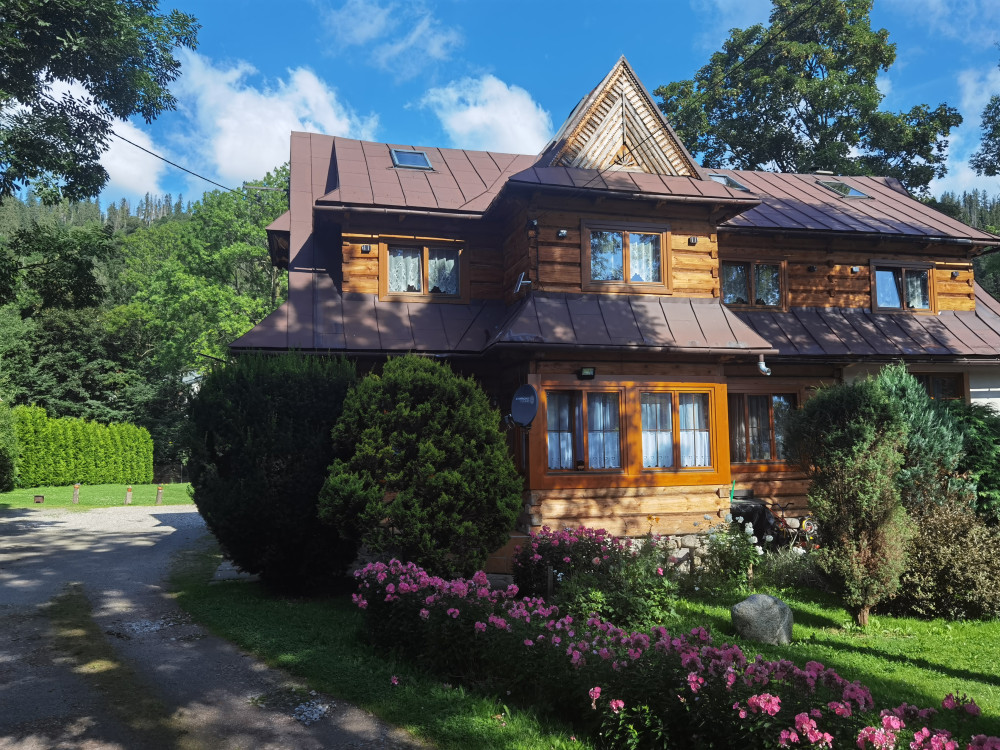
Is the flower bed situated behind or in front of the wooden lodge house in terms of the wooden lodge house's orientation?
in front

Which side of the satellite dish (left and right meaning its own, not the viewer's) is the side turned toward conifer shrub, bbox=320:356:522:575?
front

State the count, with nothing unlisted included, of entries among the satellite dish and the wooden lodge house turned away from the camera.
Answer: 0

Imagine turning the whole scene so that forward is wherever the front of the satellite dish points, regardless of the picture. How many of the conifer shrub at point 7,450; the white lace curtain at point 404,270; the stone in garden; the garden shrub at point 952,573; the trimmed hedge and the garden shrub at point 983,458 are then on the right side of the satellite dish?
3

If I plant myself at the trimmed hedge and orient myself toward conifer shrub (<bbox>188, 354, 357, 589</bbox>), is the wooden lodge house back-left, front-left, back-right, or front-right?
front-left

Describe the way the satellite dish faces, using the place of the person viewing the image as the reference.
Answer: facing the viewer and to the left of the viewer

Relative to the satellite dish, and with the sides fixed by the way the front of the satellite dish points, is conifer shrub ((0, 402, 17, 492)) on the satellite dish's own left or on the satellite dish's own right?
on the satellite dish's own right

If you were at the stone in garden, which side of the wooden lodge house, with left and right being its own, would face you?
front

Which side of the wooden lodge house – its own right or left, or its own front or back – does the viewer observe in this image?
front

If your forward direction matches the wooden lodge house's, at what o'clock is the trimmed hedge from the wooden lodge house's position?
The trimmed hedge is roughly at 4 o'clock from the wooden lodge house.
